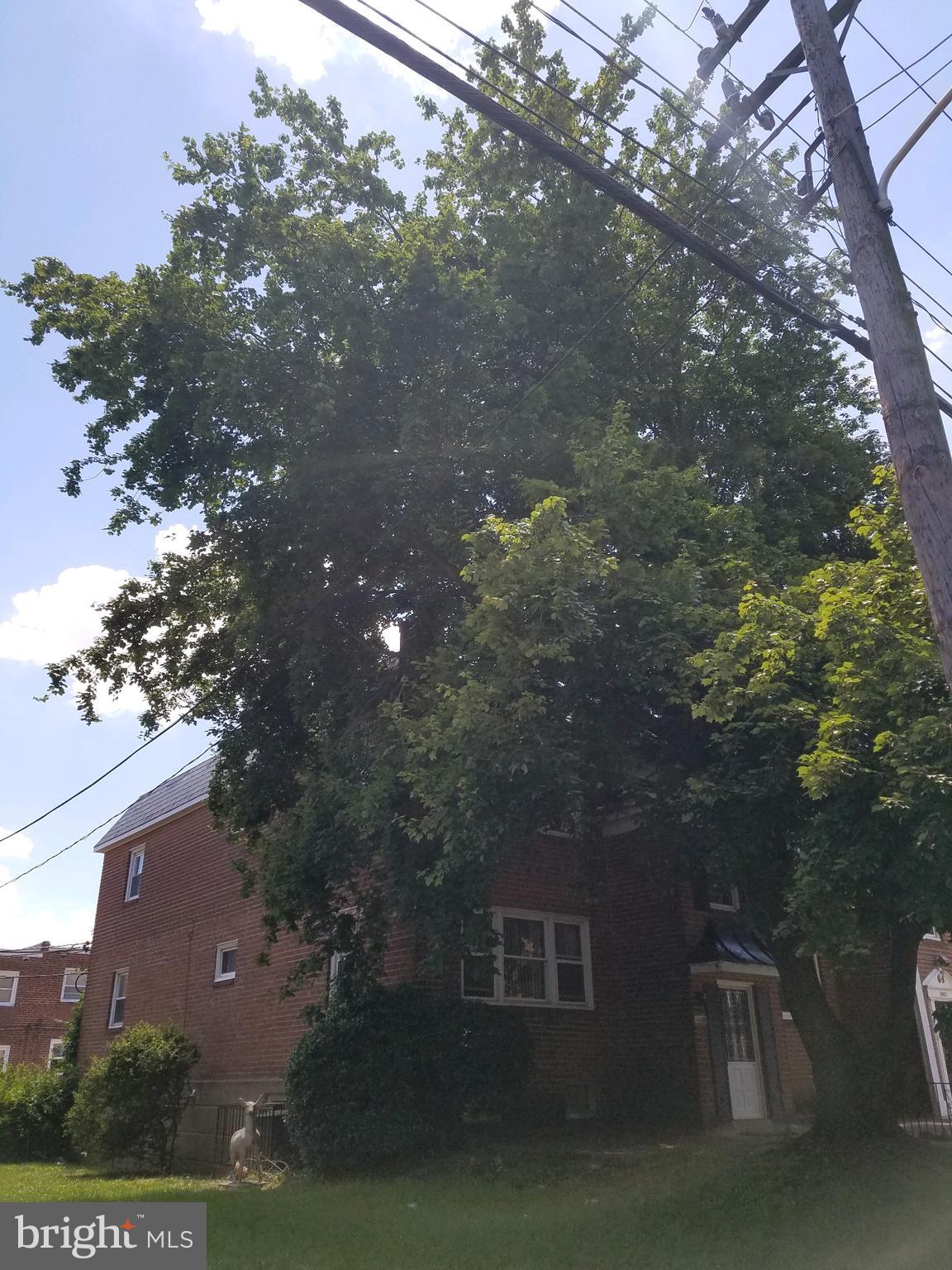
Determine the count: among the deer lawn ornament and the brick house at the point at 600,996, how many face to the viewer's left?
0

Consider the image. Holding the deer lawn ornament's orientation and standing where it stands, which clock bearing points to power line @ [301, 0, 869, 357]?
The power line is roughly at 12 o'clock from the deer lawn ornament.

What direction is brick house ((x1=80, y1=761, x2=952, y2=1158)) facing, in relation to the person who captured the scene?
facing the viewer and to the right of the viewer

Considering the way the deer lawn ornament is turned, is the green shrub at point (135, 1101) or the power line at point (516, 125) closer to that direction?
the power line

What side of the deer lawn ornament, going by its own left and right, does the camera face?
front

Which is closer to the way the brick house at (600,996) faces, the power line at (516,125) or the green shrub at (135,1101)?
the power line

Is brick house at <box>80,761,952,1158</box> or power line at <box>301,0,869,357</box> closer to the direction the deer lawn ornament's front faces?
the power line

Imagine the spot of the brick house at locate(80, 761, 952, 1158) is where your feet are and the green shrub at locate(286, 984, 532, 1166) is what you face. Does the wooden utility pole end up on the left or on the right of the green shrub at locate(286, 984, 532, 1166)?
left

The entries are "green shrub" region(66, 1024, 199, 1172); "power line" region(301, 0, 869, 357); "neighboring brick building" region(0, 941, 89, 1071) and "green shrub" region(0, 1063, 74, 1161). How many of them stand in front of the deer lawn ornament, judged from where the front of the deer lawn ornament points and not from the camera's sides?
1

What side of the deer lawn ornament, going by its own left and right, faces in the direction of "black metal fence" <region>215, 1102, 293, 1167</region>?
back
